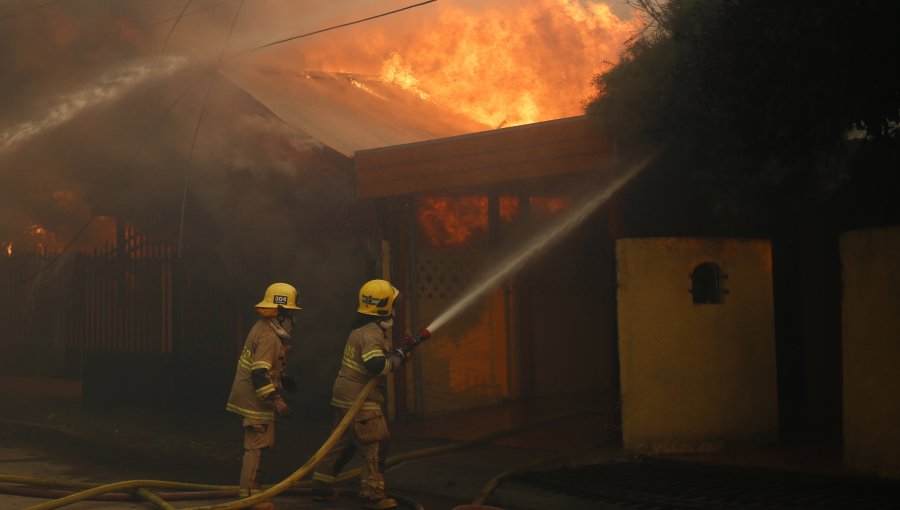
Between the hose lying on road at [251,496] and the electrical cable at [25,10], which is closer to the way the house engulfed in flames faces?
the hose lying on road

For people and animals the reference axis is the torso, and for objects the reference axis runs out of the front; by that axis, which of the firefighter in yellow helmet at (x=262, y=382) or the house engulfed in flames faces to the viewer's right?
the firefighter in yellow helmet

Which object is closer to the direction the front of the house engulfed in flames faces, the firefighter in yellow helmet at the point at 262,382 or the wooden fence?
the firefighter in yellow helmet

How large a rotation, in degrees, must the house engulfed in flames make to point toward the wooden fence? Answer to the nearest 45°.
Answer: approximately 90° to its right

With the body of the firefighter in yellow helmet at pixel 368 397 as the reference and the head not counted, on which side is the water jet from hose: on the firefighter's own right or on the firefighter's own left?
on the firefighter's own left

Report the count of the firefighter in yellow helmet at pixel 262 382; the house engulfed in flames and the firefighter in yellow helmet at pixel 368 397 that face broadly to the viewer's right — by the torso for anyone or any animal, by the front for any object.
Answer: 2

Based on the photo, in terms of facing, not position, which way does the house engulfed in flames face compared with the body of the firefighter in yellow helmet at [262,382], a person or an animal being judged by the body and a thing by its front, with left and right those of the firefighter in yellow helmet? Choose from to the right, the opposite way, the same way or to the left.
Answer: to the right

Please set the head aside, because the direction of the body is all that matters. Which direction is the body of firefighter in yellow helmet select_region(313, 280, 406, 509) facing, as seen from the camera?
to the viewer's right

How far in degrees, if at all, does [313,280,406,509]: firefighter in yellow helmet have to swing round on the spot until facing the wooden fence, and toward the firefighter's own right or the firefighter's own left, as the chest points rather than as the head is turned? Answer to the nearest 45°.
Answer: approximately 135° to the firefighter's own left

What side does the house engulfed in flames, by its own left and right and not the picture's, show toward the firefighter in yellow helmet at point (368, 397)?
front

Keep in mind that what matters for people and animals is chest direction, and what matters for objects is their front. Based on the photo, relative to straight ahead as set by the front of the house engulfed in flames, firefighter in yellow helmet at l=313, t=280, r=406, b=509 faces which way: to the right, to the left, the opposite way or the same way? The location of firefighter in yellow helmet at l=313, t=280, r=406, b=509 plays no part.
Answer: to the left

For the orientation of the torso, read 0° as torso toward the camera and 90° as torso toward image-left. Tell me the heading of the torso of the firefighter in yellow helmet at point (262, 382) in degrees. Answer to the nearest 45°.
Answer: approximately 270°

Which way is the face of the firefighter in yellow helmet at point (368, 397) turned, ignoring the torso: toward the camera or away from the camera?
away from the camera
